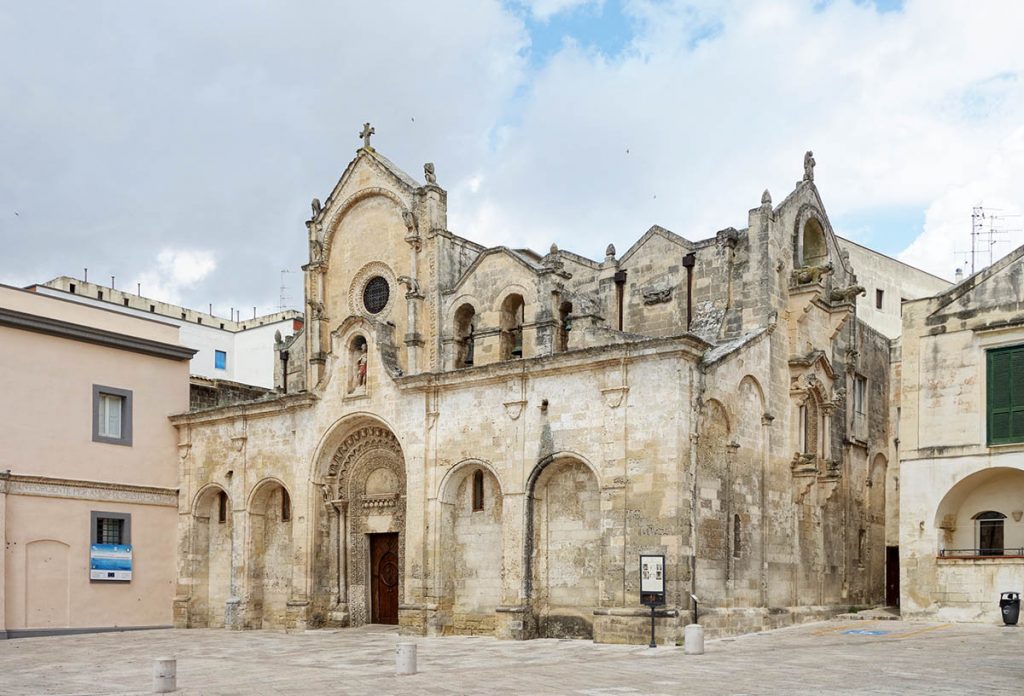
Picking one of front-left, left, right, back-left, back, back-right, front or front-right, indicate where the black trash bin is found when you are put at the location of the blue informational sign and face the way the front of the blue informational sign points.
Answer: front-left

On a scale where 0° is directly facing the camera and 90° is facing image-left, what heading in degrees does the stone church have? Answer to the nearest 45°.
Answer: approximately 45°

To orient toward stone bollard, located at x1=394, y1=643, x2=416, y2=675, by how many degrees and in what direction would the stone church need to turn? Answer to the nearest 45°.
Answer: approximately 45° to its left

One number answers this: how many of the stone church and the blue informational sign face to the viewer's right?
0

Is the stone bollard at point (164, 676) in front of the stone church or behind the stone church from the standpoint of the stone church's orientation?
in front

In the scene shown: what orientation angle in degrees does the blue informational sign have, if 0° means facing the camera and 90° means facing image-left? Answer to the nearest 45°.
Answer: approximately 0°
